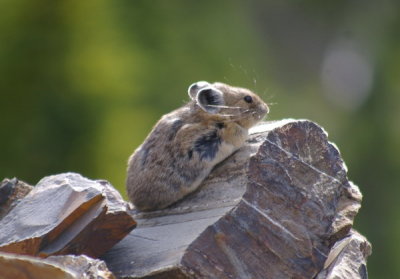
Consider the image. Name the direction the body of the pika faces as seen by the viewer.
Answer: to the viewer's right

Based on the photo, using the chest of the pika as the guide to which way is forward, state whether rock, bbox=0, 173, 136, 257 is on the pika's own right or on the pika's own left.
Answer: on the pika's own right

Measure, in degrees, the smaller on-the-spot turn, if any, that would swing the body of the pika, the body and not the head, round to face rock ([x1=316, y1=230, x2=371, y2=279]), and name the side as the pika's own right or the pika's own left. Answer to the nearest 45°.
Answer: approximately 45° to the pika's own right

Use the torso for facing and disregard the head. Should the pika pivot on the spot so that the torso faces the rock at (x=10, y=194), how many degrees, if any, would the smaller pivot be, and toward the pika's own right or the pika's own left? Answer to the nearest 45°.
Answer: approximately 180°
